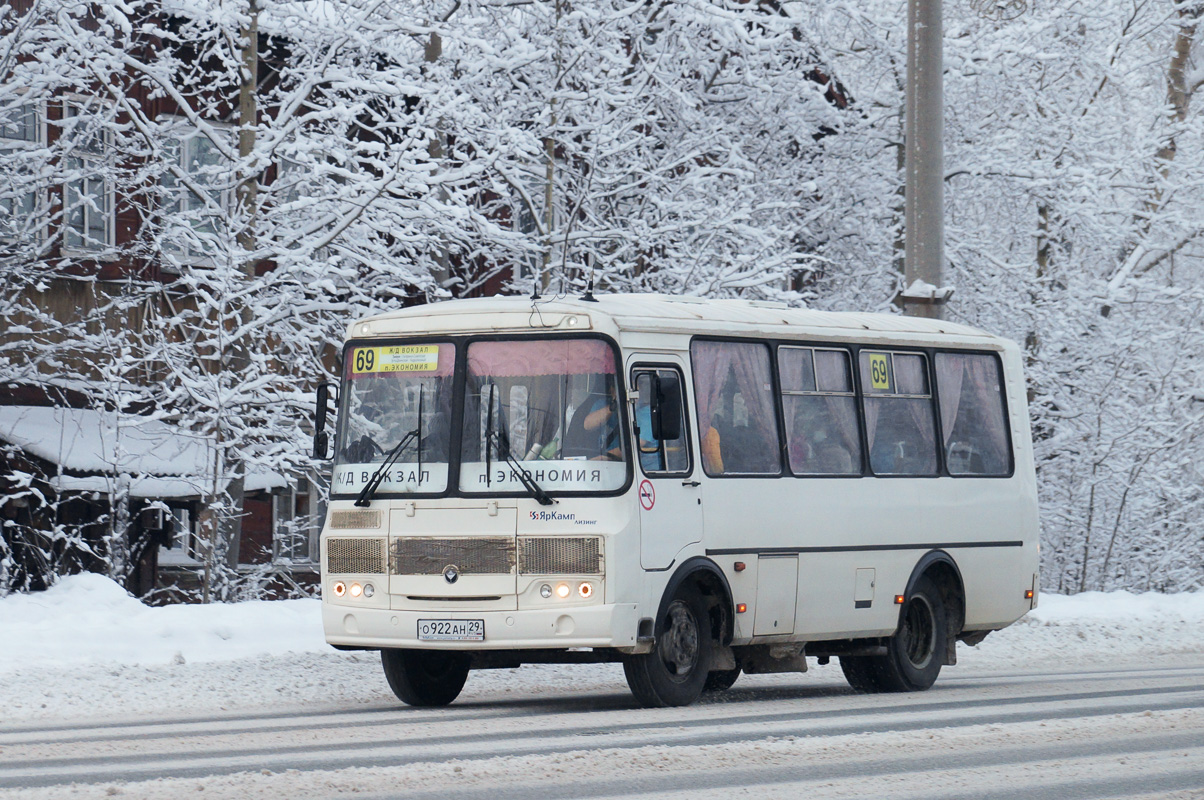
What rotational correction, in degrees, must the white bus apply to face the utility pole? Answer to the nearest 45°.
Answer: approximately 180°

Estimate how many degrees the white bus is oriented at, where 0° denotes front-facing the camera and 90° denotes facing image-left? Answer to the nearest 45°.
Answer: approximately 45°
